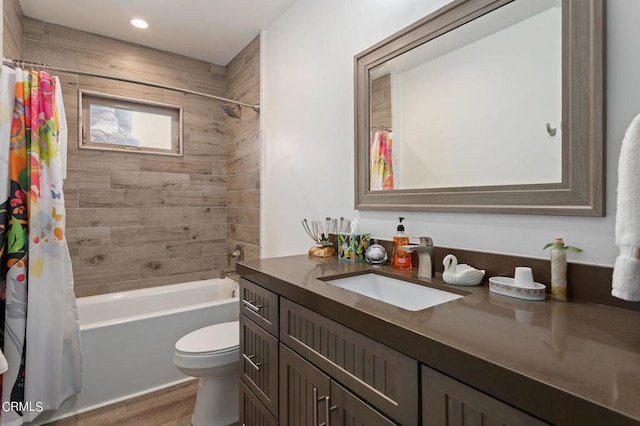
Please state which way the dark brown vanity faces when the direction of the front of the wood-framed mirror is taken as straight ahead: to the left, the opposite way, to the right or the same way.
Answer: the same way

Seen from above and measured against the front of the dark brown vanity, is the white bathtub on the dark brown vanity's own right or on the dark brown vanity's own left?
on the dark brown vanity's own right

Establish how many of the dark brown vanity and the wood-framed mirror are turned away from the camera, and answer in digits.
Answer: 0

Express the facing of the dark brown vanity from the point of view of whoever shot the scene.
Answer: facing the viewer and to the left of the viewer

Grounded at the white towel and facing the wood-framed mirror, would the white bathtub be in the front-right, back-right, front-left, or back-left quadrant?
front-left

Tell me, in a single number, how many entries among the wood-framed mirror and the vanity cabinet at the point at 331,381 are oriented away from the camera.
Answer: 0

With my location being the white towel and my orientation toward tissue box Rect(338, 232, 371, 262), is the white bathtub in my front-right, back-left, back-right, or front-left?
front-left

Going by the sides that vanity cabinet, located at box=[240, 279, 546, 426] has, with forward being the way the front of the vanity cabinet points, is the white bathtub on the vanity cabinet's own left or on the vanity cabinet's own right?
on the vanity cabinet's own right
